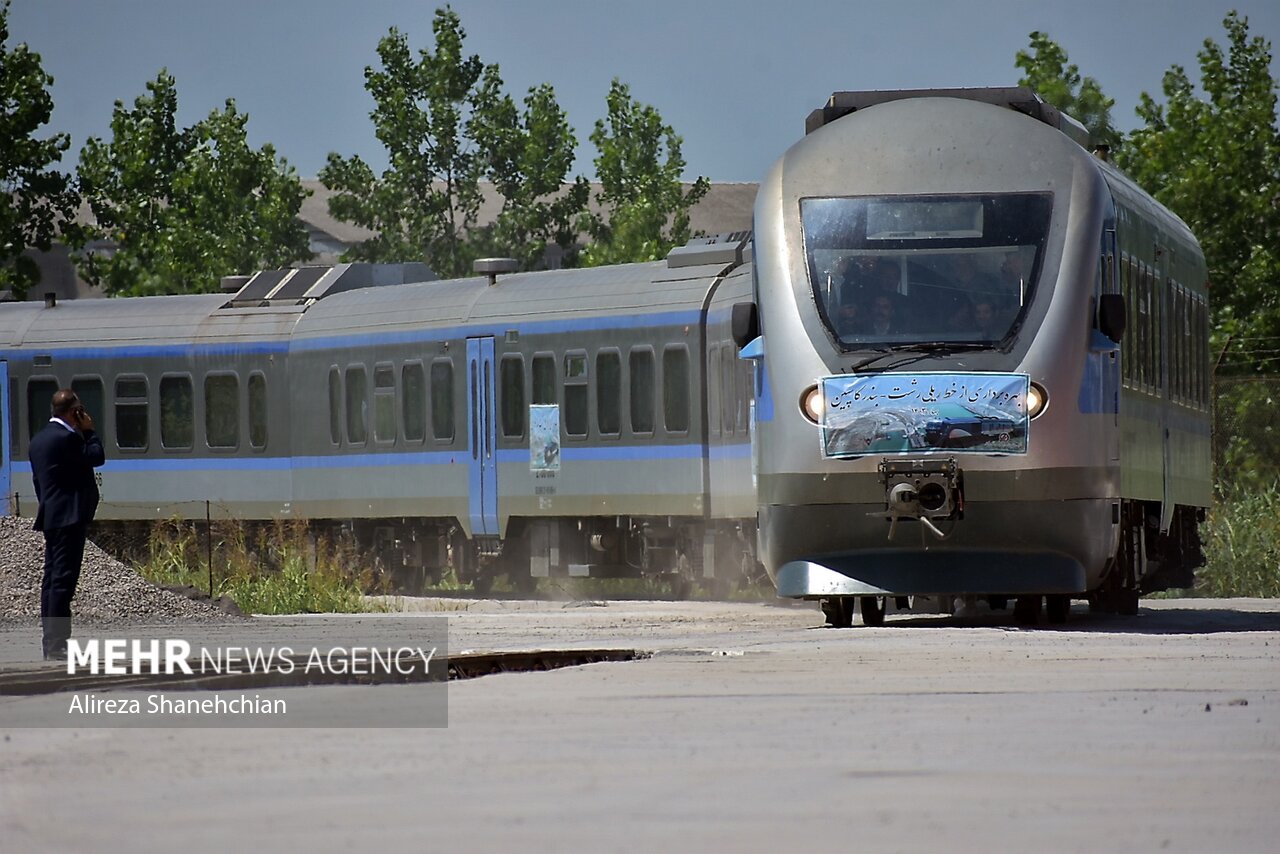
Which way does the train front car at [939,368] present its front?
toward the camera

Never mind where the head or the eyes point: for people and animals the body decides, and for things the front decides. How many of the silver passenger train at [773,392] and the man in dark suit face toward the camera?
1

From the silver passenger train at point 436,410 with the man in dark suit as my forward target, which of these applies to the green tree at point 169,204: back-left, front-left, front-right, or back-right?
back-right

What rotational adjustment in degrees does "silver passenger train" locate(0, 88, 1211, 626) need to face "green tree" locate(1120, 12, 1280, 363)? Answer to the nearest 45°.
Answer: approximately 135° to its left

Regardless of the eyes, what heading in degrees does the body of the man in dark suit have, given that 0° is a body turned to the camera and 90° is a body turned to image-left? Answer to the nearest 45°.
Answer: approximately 225°

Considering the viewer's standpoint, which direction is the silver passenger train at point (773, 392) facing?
facing the viewer

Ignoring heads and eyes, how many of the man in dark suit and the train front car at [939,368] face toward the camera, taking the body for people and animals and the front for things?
1

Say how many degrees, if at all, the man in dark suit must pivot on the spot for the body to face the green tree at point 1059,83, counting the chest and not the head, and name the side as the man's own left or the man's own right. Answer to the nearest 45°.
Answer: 0° — they already face it

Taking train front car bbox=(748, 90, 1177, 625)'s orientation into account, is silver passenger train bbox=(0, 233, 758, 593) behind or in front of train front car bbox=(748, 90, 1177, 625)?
behind

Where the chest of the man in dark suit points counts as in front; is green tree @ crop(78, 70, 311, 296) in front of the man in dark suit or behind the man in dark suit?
in front
